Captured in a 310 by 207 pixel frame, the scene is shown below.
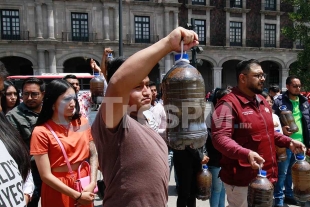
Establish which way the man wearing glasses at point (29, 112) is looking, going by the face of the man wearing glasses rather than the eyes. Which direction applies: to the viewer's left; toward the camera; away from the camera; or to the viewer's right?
toward the camera

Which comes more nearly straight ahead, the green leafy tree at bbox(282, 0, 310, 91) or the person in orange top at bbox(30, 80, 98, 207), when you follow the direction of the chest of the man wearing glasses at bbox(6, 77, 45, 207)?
the person in orange top

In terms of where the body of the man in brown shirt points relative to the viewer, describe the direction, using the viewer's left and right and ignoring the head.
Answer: facing the viewer and to the right of the viewer

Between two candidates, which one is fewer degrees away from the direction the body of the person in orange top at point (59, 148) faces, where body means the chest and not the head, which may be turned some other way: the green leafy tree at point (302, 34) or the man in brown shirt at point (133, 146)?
the man in brown shirt

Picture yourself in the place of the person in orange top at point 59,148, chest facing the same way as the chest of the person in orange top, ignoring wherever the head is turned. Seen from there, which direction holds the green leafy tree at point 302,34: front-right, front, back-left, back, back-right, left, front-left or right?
left

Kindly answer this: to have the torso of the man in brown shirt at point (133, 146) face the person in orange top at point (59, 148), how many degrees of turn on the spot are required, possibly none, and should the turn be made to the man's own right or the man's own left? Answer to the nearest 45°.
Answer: approximately 180°

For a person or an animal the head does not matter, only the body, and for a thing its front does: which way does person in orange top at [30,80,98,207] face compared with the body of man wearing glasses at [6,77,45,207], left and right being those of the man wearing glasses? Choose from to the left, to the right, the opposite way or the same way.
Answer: the same way

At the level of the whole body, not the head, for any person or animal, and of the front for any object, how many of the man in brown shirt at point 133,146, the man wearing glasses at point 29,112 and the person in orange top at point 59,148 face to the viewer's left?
0

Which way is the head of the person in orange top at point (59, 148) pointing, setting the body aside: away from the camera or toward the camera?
toward the camera

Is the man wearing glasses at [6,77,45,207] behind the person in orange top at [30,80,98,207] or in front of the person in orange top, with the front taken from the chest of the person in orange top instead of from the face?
behind
